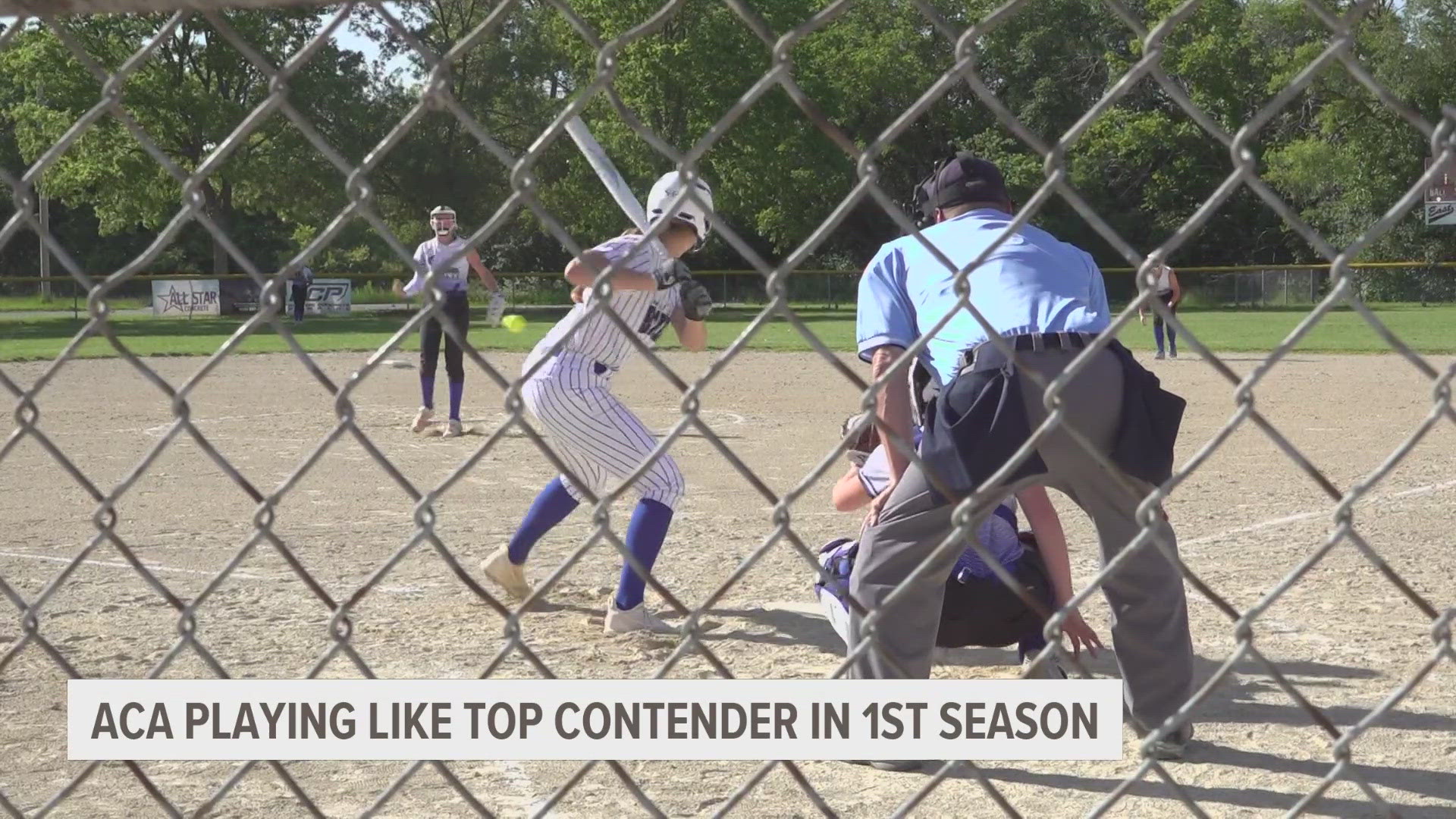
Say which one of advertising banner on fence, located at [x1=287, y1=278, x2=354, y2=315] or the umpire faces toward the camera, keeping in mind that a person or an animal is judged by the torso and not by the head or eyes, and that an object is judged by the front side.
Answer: the advertising banner on fence

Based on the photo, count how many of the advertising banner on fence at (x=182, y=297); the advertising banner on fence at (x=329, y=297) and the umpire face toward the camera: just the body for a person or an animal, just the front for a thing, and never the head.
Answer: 2

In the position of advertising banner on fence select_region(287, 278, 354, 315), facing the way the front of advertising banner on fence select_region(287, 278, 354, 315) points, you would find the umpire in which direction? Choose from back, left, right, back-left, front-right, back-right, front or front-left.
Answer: front

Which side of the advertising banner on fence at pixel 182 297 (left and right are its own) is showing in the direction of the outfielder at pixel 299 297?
left

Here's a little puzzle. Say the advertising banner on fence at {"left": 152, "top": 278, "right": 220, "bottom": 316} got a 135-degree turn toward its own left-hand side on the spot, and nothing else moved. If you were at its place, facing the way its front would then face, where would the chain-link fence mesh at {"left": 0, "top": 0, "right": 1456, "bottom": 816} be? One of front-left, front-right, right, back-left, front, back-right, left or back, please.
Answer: back-right

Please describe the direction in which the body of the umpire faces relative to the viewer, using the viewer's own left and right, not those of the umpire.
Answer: facing away from the viewer and to the left of the viewer

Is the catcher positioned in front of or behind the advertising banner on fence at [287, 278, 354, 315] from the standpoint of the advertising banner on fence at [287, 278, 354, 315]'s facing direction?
in front

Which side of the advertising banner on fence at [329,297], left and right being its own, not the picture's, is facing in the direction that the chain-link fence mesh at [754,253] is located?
front

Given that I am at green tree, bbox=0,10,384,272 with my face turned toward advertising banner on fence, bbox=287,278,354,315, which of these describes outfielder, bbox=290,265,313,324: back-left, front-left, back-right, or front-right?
front-right

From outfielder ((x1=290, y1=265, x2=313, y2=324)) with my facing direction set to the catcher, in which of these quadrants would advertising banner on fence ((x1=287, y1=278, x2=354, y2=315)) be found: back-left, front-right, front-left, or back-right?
back-left

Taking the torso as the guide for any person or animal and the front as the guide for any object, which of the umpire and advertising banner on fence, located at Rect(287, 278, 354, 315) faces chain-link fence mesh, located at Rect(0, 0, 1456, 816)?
the advertising banner on fence

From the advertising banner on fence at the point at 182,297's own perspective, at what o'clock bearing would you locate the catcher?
The catcher is roughly at 12 o'clock from the advertising banner on fence.

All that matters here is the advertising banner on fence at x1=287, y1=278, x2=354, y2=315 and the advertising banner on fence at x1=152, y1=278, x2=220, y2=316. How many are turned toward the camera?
2

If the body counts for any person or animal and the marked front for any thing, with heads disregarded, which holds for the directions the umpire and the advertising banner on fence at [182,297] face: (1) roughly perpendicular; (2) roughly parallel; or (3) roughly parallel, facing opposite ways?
roughly parallel, facing opposite ways

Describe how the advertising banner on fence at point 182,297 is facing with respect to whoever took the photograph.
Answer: facing the viewer

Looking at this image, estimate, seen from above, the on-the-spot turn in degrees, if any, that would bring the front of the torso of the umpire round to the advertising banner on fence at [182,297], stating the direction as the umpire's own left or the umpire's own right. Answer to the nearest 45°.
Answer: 0° — they already face it
